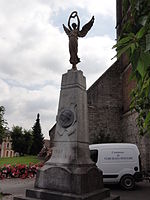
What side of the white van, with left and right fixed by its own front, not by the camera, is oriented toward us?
left

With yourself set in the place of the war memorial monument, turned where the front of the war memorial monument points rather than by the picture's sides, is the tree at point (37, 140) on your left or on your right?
on your right

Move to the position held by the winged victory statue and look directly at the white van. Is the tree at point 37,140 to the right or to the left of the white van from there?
left

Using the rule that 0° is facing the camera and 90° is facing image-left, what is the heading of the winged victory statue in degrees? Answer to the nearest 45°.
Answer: approximately 45°

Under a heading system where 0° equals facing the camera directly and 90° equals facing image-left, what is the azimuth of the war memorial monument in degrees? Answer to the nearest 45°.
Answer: approximately 45°

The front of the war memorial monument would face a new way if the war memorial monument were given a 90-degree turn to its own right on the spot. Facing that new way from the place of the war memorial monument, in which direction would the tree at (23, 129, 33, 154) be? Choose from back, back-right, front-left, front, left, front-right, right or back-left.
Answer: front-right
